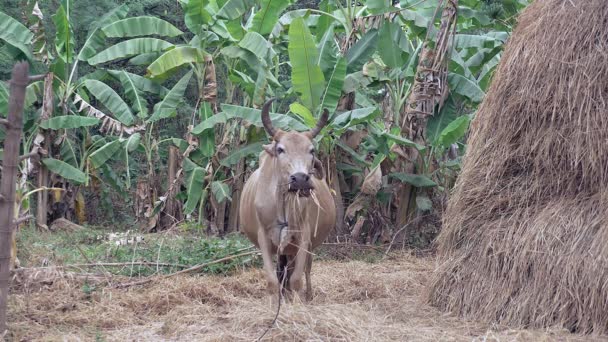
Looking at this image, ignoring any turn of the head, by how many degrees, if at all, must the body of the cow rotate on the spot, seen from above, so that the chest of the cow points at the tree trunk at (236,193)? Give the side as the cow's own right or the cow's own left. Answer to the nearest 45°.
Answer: approximately 180°

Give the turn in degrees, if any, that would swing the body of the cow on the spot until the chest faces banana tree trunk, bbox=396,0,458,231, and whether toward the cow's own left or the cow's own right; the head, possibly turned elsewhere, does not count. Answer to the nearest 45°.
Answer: approximately 135° to the cow's own left

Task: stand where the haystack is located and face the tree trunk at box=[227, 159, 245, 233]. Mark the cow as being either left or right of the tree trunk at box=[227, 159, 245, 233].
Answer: left

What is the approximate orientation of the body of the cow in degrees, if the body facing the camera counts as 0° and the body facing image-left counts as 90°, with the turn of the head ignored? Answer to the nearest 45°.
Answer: approximately 0°

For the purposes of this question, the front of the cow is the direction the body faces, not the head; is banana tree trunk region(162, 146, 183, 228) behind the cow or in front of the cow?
behind

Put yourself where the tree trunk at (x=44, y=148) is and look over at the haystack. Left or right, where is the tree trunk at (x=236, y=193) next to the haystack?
left

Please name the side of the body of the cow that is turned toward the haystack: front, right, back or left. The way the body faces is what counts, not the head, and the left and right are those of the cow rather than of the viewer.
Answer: left

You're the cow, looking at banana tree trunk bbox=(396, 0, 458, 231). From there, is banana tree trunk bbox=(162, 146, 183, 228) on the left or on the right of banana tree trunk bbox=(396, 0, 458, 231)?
left

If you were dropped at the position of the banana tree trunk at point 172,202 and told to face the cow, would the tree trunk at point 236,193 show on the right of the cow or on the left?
left

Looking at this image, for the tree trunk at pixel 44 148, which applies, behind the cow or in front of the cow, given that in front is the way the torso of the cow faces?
behind
